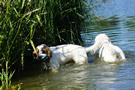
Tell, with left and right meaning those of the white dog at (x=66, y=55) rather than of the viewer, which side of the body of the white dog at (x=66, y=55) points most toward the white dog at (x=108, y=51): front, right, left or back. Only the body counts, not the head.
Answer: back

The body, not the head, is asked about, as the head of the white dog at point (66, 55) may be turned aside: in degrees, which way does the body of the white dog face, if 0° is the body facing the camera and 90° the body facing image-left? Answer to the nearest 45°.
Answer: approximately 90°
